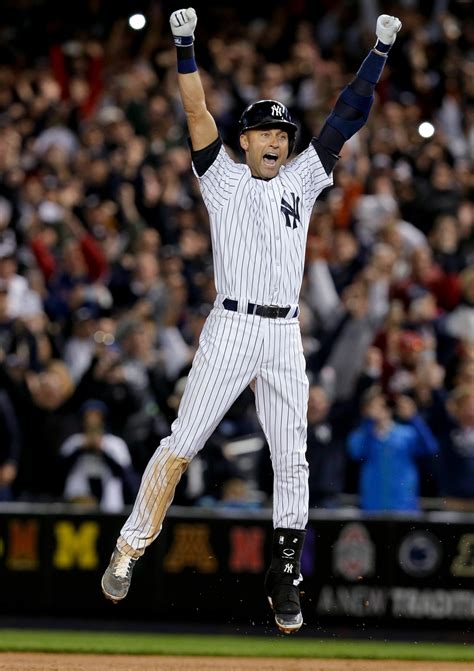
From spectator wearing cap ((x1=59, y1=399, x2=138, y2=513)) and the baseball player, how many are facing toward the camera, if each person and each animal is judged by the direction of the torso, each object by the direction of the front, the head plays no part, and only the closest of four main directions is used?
2

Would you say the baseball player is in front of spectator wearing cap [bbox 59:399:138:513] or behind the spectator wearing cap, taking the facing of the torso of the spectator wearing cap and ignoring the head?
in front

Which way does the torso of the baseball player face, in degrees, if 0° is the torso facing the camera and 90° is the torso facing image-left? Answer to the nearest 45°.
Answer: approximately 0°

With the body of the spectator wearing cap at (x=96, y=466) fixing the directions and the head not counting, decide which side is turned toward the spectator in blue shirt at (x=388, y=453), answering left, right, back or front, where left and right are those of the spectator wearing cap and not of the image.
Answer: left

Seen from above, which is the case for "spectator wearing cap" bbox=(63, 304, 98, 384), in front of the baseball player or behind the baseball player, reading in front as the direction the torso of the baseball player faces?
behind
